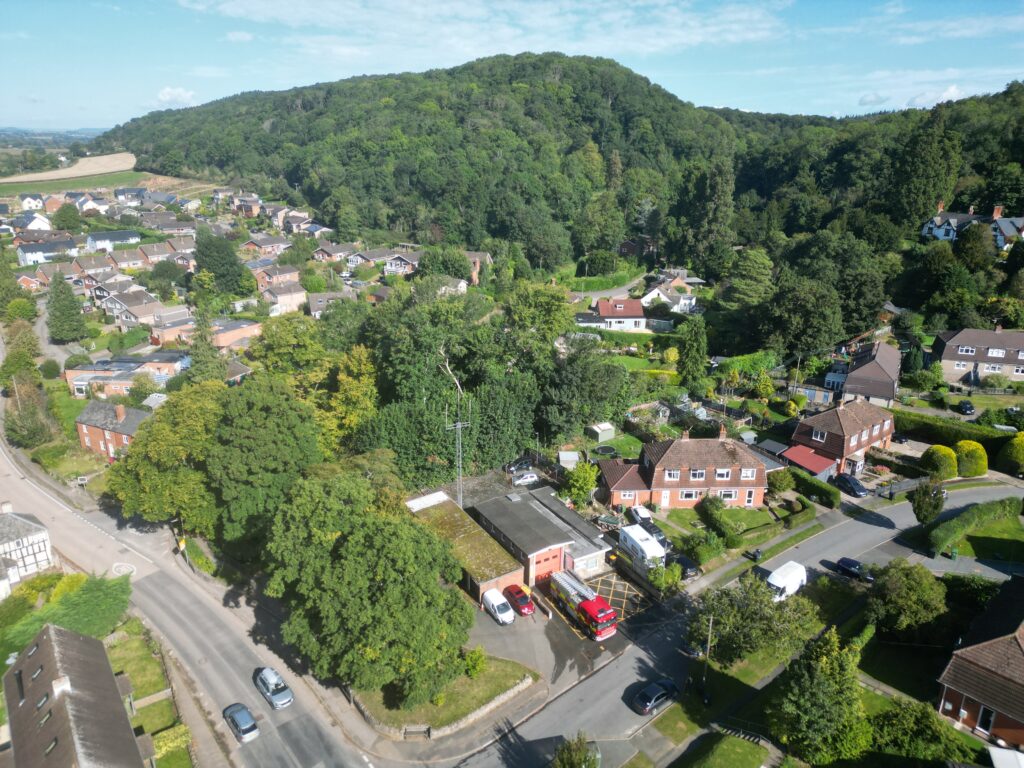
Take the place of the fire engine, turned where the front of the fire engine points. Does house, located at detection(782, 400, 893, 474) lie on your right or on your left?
on your left

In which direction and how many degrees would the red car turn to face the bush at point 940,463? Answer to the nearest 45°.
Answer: approximately 90° to its left

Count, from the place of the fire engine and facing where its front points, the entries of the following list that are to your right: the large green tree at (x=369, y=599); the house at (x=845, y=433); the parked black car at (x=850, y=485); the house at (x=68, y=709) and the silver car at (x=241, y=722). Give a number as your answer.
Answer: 3

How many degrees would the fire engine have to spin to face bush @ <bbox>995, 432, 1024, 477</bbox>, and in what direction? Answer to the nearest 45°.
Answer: approximately 90° to its left

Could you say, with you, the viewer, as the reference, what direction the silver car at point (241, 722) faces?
facing away from the viewer and to the left of the viewer

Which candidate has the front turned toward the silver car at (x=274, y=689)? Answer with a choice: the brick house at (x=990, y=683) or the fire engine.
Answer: the brick house

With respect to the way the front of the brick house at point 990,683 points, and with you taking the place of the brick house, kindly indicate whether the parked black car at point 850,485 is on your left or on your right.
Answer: on your right

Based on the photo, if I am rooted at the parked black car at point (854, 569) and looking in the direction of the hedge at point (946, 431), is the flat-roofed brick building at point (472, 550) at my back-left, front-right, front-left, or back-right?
back-left

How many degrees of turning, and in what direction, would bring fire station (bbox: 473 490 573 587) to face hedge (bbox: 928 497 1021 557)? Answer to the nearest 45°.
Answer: approximately 45° to its left

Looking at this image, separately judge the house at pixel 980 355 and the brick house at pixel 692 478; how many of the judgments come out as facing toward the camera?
2

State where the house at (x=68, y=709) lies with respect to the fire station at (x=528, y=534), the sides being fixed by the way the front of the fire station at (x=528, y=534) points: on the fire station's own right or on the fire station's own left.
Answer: on the fire station's own right

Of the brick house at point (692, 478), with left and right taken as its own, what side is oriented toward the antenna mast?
right

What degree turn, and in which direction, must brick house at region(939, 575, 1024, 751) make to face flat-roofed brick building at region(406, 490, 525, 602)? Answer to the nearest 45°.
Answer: approximately 45° to its right

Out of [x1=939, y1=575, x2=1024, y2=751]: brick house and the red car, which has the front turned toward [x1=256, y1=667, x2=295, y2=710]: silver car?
the brick house
